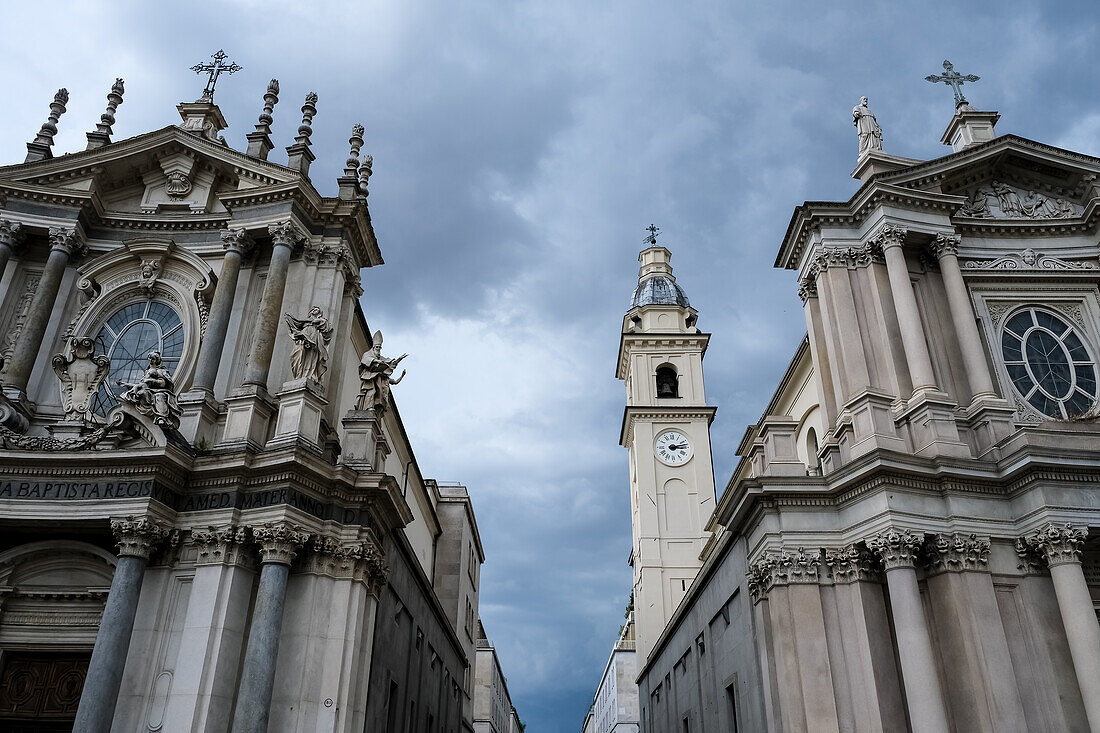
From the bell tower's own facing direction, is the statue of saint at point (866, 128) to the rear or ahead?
ahead

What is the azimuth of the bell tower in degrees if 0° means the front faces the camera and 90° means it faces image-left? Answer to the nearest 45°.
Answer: approximately 0°

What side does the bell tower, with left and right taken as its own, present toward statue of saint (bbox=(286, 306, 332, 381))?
front

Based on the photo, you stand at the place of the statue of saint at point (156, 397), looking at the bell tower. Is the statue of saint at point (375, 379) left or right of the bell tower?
right

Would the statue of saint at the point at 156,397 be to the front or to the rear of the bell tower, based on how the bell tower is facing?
to the front

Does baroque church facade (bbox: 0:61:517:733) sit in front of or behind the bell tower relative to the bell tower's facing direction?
in front
